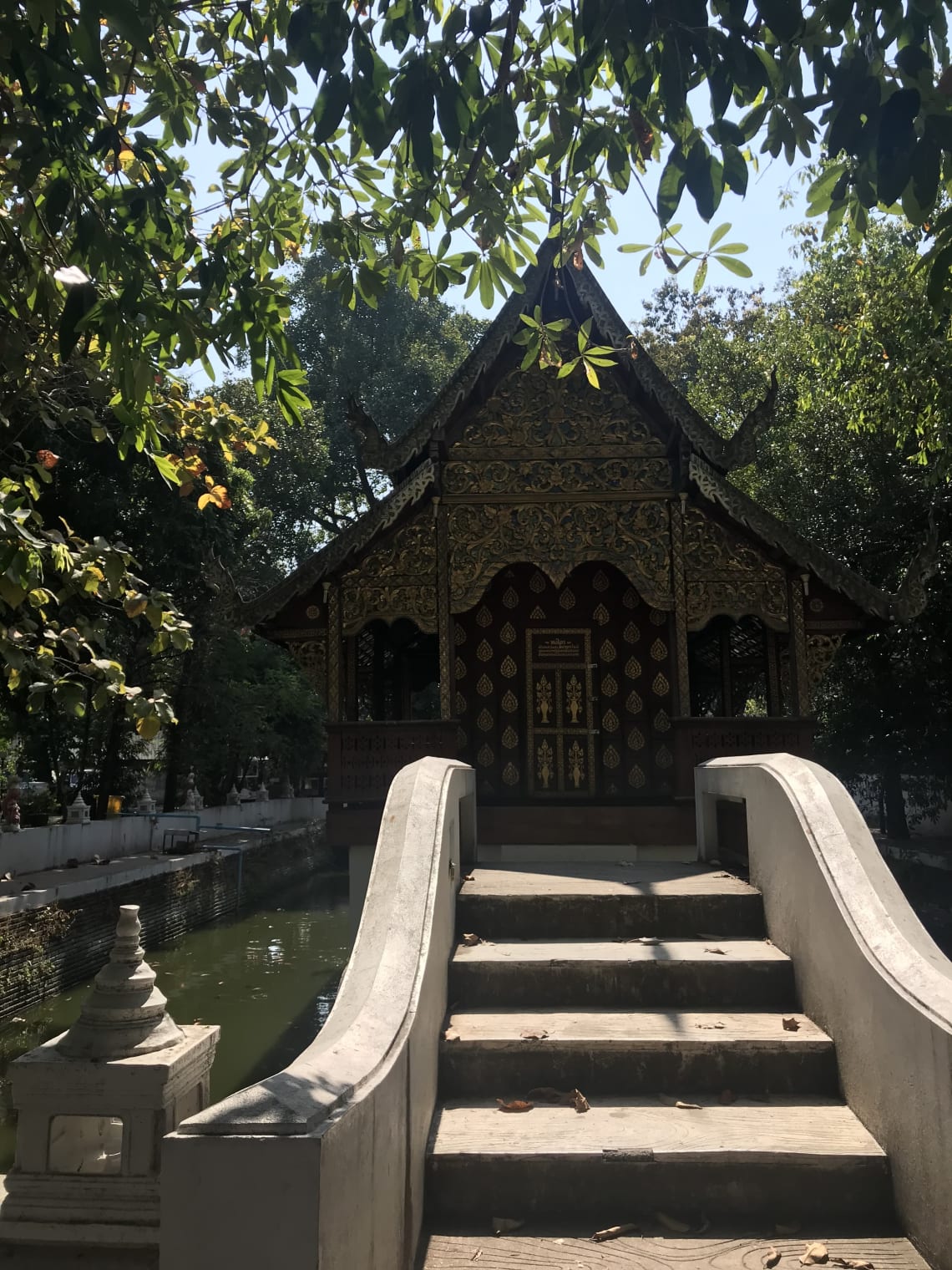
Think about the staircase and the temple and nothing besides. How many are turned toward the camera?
2

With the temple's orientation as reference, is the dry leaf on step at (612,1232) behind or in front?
in front

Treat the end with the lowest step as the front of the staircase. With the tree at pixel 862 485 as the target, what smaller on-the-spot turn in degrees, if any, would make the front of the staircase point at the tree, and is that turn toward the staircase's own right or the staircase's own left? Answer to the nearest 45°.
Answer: approximately 180°

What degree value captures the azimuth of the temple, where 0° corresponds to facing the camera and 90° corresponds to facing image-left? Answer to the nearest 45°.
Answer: approximately 0°

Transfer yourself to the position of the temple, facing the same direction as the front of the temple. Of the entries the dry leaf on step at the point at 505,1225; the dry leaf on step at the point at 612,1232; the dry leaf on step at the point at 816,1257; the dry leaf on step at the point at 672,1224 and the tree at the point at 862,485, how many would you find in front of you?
4

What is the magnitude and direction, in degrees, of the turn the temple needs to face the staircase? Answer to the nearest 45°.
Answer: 0° — it already faces it

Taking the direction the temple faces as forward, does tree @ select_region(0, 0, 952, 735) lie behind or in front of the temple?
in front

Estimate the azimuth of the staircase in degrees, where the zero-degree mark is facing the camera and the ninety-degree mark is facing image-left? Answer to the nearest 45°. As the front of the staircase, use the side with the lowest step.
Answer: approximately 0°

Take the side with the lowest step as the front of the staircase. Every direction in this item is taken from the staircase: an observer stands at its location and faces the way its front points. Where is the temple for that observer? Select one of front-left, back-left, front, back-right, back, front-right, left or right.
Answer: back

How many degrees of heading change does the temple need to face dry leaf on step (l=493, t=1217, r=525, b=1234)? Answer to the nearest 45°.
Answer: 0° — it already faces it

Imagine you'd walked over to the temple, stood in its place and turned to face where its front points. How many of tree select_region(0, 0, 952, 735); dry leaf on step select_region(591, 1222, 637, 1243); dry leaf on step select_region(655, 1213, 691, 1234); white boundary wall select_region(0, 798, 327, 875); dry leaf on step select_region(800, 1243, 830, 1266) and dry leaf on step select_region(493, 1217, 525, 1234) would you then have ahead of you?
5
